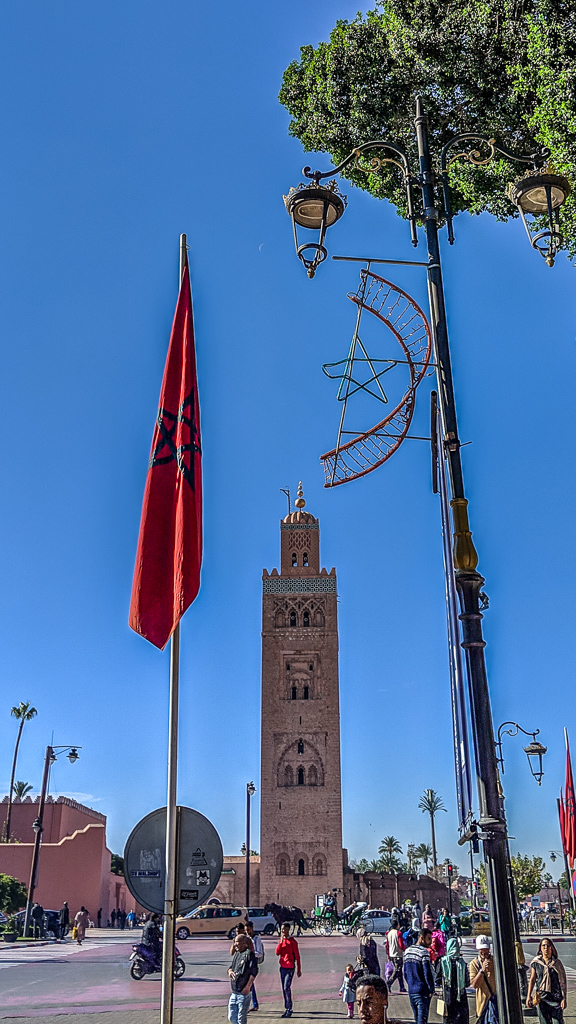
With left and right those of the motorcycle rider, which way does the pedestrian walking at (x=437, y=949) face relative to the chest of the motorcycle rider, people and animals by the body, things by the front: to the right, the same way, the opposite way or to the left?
to the left

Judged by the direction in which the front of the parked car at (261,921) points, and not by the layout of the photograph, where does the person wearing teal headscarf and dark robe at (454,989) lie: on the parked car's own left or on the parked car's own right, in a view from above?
on the parked car's own left

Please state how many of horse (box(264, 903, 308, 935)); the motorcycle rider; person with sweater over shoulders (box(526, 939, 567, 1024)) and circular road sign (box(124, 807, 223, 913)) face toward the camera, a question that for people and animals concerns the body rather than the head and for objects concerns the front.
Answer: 1

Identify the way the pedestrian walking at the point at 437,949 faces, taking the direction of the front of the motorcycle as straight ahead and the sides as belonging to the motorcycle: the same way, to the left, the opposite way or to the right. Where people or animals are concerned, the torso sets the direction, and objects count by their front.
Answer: to the left

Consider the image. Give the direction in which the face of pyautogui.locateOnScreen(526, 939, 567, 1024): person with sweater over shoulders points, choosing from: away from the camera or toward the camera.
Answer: toward the camera

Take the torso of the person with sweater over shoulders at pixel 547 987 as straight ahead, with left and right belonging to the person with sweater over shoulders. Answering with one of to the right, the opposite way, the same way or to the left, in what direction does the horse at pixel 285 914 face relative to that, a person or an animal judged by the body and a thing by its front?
to the right

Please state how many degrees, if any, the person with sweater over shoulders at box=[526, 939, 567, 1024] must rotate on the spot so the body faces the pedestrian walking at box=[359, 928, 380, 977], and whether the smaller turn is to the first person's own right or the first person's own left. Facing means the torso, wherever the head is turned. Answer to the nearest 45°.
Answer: approximately 135° to the first person's own right

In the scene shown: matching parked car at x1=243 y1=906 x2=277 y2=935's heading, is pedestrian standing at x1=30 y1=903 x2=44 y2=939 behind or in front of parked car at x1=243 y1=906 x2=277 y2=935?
in front

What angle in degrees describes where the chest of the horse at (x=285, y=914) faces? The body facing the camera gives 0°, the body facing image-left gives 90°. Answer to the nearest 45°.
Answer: approximately 90°

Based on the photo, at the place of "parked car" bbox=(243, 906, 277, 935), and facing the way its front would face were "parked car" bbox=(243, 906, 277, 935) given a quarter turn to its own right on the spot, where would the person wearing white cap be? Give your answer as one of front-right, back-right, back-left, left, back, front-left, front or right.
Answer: back

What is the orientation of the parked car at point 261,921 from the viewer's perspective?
to the viewer's left
